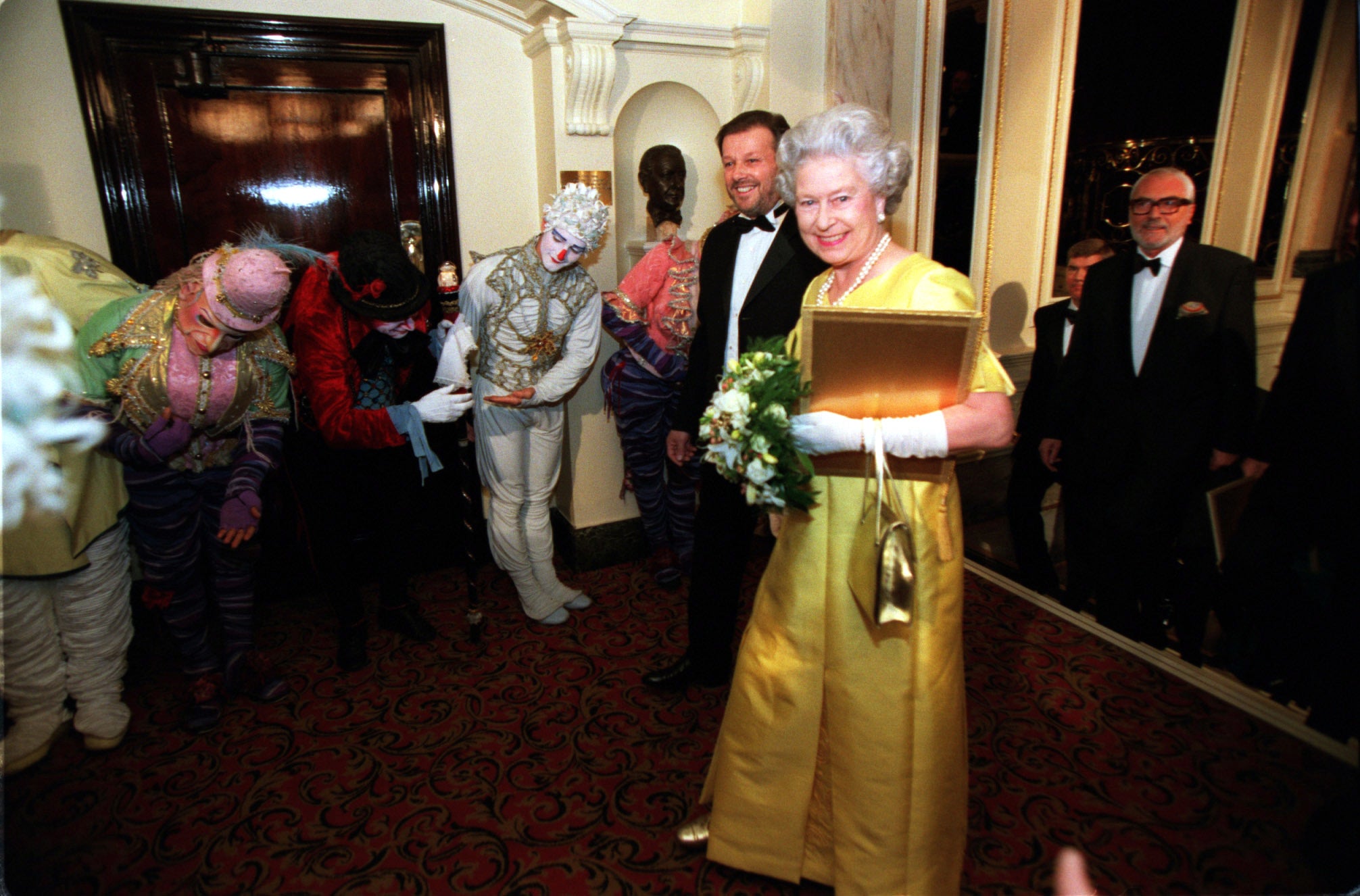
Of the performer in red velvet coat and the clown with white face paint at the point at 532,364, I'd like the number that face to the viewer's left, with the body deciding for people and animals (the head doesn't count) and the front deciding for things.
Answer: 0

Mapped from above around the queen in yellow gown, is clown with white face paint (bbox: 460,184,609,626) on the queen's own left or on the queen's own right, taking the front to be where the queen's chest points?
on the queen's own right

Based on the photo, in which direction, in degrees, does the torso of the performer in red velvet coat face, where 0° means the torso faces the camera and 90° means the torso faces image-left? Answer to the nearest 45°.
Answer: approximately 315°

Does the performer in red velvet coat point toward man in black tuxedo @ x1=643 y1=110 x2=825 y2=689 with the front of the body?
yes

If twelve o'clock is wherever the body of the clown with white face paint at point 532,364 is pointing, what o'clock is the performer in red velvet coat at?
The performer in red velvet coat is roughly at 4 o'clock from the clown with white face paint.

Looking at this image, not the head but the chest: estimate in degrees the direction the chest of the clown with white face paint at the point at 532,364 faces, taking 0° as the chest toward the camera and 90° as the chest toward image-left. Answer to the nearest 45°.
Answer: approximately 315°

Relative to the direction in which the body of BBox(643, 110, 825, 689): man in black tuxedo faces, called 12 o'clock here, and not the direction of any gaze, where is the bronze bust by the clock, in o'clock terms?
The bronze bust is roughly at 4 o'clock from the man in black tuxedo.

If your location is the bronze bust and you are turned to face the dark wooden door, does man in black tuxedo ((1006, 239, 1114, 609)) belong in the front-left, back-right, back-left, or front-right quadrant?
back-left

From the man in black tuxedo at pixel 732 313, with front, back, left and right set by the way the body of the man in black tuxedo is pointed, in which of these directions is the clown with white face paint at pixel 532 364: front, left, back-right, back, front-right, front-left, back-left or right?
right

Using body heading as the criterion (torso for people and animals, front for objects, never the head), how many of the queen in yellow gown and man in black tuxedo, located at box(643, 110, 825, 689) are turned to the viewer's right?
0

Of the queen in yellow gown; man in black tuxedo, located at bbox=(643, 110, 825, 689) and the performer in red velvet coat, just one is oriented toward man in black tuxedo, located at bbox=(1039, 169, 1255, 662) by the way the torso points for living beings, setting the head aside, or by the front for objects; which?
the performer in red velvet coat
